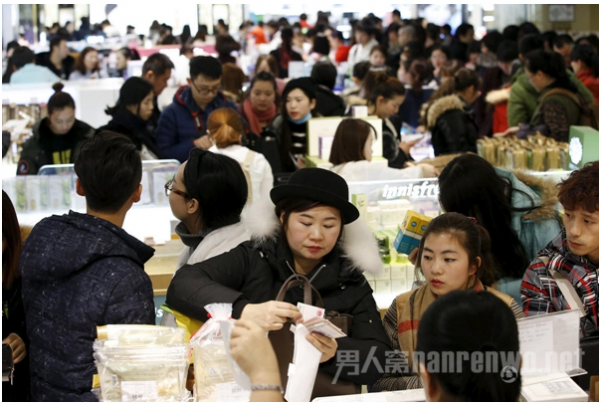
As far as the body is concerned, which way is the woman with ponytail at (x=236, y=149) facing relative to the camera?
away from the camera

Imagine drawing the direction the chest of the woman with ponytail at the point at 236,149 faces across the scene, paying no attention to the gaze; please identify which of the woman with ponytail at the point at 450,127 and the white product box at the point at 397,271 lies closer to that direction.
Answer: the woman with ponytail

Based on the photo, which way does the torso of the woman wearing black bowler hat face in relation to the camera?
toward the camera

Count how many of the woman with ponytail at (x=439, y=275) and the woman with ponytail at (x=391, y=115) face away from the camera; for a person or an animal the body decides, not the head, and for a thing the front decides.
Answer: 0

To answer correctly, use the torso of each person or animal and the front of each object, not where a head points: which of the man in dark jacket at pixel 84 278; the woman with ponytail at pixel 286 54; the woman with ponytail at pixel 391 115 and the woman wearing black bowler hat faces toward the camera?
the woman wearing black bowler hat

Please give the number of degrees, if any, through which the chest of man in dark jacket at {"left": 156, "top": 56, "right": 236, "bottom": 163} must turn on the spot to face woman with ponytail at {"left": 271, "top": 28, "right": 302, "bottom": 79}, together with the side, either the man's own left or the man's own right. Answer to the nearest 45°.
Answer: approximately 135° to the man's own left

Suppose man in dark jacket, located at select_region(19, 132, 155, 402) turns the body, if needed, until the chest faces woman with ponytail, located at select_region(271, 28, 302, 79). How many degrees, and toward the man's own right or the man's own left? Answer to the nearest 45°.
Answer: approximately 45° to the man's own left

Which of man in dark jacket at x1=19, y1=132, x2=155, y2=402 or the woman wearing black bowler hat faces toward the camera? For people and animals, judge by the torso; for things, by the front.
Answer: the woman wearing black bowler hat

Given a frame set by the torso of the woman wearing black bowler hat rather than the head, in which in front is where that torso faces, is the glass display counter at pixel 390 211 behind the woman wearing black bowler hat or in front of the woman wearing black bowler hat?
behind

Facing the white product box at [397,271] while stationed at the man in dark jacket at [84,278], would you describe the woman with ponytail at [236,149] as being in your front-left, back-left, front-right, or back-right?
front-left

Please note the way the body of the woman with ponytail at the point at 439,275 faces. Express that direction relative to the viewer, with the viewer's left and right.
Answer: facing the viewer and to the left of the viewer

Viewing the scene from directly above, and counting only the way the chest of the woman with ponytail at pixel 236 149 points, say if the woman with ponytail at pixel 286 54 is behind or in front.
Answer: in front
